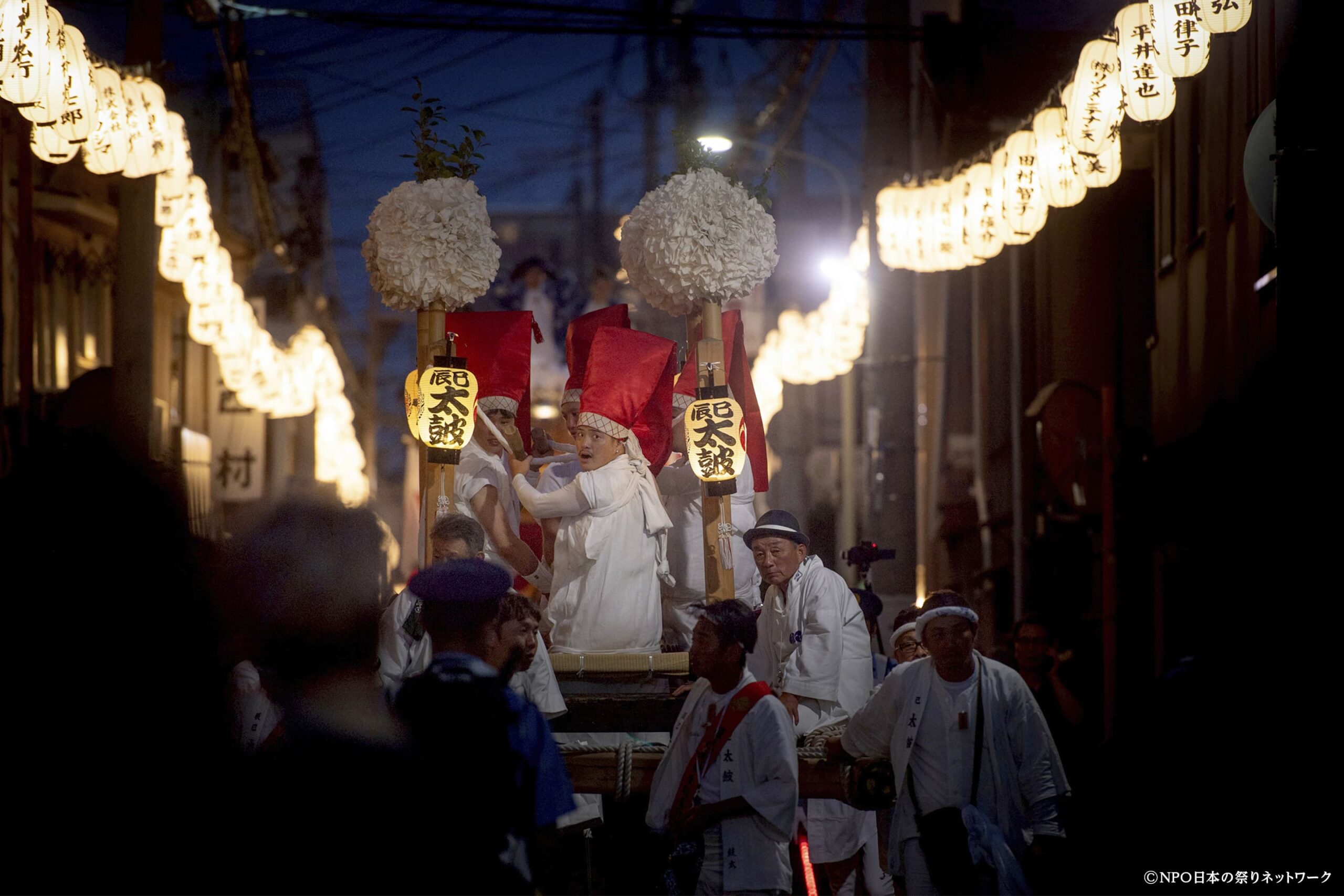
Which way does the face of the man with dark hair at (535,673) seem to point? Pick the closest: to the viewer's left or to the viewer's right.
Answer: to the viewer's right

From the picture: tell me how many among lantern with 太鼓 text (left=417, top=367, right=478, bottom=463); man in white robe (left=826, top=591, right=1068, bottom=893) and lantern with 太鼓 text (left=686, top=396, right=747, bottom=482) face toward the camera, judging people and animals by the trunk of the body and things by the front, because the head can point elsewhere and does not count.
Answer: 3

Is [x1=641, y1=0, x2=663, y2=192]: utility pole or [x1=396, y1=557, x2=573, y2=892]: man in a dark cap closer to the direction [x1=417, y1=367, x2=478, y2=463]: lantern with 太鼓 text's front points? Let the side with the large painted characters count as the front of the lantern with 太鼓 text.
the man in a dark cap

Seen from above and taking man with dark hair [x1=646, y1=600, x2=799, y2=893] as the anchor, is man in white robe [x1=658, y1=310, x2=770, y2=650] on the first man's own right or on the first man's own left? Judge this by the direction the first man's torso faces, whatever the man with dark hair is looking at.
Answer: on the first man's own right

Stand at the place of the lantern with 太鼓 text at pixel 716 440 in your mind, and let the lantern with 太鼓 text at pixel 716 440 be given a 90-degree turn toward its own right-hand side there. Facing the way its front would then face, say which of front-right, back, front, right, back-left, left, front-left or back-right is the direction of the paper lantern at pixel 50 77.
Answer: front

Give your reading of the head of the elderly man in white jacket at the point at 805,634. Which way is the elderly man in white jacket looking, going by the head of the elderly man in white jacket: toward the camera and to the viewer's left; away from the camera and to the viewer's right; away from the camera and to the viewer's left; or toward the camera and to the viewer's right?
toward the camera and to the viewer's left

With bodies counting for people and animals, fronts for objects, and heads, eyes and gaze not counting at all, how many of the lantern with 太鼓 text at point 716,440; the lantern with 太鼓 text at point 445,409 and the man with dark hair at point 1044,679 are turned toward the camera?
3

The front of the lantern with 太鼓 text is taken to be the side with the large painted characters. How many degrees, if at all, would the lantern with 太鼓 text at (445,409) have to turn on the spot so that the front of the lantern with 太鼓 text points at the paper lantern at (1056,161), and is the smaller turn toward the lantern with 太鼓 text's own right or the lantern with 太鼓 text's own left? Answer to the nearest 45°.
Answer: approximately 90° to the lantern with 太鼓 text's own left

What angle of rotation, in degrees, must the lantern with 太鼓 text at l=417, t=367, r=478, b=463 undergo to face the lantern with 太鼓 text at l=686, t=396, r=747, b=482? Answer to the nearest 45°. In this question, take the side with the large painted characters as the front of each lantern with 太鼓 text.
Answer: approximately 90° to its left

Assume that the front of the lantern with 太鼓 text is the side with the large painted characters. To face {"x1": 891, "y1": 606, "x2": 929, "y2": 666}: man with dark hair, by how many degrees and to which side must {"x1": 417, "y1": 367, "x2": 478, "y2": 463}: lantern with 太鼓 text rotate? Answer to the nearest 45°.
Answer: approximately 90° to its left

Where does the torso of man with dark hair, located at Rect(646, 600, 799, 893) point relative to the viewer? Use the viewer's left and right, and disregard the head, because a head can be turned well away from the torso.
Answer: facing the viewer and to the left of the viewer
